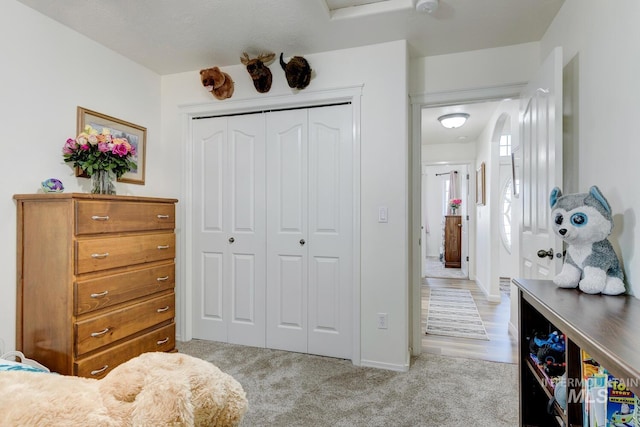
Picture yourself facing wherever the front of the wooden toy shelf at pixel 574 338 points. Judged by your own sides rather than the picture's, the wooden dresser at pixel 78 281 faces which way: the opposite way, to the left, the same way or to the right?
the opposite way

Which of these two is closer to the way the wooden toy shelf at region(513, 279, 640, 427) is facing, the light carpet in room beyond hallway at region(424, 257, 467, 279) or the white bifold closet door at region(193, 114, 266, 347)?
the white bifold closet door

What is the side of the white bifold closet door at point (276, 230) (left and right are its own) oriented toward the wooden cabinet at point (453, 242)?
back

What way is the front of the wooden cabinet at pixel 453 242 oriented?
toward the camera

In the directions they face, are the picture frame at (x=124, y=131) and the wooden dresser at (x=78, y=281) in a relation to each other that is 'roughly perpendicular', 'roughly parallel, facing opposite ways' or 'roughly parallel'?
roughly parallel

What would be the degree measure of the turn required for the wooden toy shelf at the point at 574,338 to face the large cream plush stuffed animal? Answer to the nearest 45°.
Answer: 0° — it already faces it

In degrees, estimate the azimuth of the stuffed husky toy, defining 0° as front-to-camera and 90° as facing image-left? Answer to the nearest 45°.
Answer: approximately 45°

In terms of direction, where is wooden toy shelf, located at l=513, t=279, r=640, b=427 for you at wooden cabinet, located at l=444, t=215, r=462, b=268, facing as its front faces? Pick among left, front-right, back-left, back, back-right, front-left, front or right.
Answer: front

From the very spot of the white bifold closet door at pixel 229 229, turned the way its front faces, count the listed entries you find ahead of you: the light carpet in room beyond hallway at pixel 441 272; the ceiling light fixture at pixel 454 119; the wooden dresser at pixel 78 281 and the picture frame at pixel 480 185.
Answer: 1

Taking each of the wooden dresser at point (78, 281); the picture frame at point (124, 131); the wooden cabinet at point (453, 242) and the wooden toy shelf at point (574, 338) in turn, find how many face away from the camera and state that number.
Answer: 0

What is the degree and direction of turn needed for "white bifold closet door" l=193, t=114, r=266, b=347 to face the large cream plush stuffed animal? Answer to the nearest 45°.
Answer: approximately 45° to its left

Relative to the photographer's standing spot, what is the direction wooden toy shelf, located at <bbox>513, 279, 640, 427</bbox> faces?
facing the viewer and to the left of the viewer

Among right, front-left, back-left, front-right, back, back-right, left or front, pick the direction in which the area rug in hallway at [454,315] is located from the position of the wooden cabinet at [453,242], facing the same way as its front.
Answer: front

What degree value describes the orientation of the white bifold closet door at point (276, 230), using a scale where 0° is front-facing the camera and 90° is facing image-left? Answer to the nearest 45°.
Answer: approximately 45°

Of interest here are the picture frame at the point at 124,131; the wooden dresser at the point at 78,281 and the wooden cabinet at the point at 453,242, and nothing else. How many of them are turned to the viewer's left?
0

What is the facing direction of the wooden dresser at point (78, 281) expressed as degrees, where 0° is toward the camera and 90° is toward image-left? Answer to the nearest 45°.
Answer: approximately 315°
